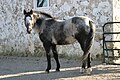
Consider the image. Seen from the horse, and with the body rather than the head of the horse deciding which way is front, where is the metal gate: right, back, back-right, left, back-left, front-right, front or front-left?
back-right

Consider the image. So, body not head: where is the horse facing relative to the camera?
to the viewer's left
